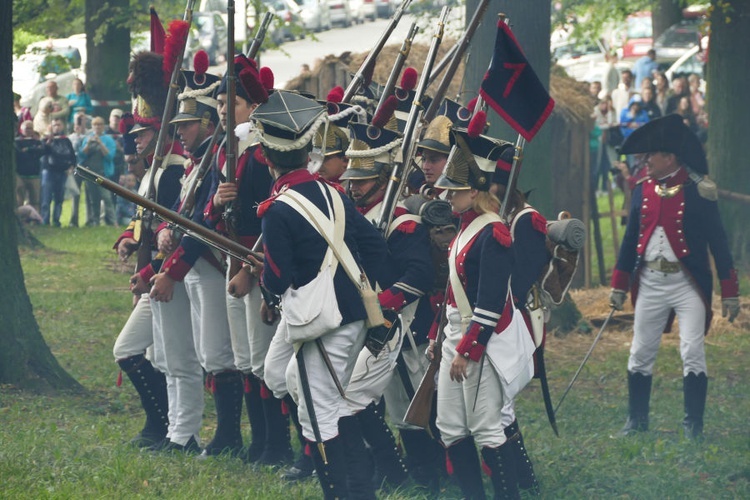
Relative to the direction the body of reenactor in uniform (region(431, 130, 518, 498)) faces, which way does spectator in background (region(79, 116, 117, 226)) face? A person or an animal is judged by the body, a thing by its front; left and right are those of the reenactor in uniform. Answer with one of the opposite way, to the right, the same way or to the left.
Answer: to the left

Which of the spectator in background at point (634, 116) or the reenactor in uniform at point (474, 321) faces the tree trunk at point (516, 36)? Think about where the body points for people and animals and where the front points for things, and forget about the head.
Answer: the spectator in background

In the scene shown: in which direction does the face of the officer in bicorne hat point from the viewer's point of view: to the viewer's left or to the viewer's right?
to the viewer's left

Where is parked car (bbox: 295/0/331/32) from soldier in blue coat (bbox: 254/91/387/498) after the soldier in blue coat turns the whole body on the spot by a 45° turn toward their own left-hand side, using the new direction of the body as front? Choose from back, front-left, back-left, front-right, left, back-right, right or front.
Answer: right

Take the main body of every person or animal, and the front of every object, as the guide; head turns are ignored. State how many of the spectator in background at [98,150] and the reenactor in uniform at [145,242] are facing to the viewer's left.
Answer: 1

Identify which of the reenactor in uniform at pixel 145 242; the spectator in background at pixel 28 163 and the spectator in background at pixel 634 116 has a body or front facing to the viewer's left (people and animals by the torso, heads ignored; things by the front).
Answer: the reenactor in uniform

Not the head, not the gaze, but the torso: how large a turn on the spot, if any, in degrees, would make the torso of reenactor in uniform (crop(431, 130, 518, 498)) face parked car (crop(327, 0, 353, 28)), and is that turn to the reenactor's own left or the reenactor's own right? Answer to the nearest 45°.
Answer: approximately 90° to the reenactor's own right

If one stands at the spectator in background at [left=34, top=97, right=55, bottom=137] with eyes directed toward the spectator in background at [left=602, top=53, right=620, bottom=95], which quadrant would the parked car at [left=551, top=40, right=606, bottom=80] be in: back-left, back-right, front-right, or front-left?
front-left

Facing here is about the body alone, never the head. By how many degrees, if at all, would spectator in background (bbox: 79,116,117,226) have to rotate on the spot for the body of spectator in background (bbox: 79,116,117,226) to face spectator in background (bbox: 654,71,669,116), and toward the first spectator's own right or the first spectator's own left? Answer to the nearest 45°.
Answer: approximately 90° to the first spectator's own left

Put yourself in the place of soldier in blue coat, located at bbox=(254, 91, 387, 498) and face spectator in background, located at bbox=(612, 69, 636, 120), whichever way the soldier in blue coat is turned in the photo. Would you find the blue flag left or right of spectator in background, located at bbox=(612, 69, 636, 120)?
right

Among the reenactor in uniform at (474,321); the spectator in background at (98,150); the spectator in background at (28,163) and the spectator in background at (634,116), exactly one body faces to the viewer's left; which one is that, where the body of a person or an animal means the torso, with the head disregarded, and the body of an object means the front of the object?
the reenactor in uniform

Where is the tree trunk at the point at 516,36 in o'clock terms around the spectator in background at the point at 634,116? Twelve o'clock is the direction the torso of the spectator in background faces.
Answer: The tree trunk is roughly at 12 o'clock from the spectator in background.

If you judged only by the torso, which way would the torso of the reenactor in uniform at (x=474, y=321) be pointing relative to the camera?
to the viewer's left

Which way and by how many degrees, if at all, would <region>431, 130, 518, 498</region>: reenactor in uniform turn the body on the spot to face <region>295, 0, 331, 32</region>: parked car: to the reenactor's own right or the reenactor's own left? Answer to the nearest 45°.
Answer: approximately 90° to the reenactor's own right

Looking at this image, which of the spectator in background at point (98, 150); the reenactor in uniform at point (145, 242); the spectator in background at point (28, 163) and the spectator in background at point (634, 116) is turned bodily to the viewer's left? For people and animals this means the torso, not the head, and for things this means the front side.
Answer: the reenactor in uniform

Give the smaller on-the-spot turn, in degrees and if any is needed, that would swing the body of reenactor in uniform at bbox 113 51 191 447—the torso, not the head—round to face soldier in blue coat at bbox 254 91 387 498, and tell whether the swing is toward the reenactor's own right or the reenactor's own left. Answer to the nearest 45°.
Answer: approximately 90° to the reenactor's own left
